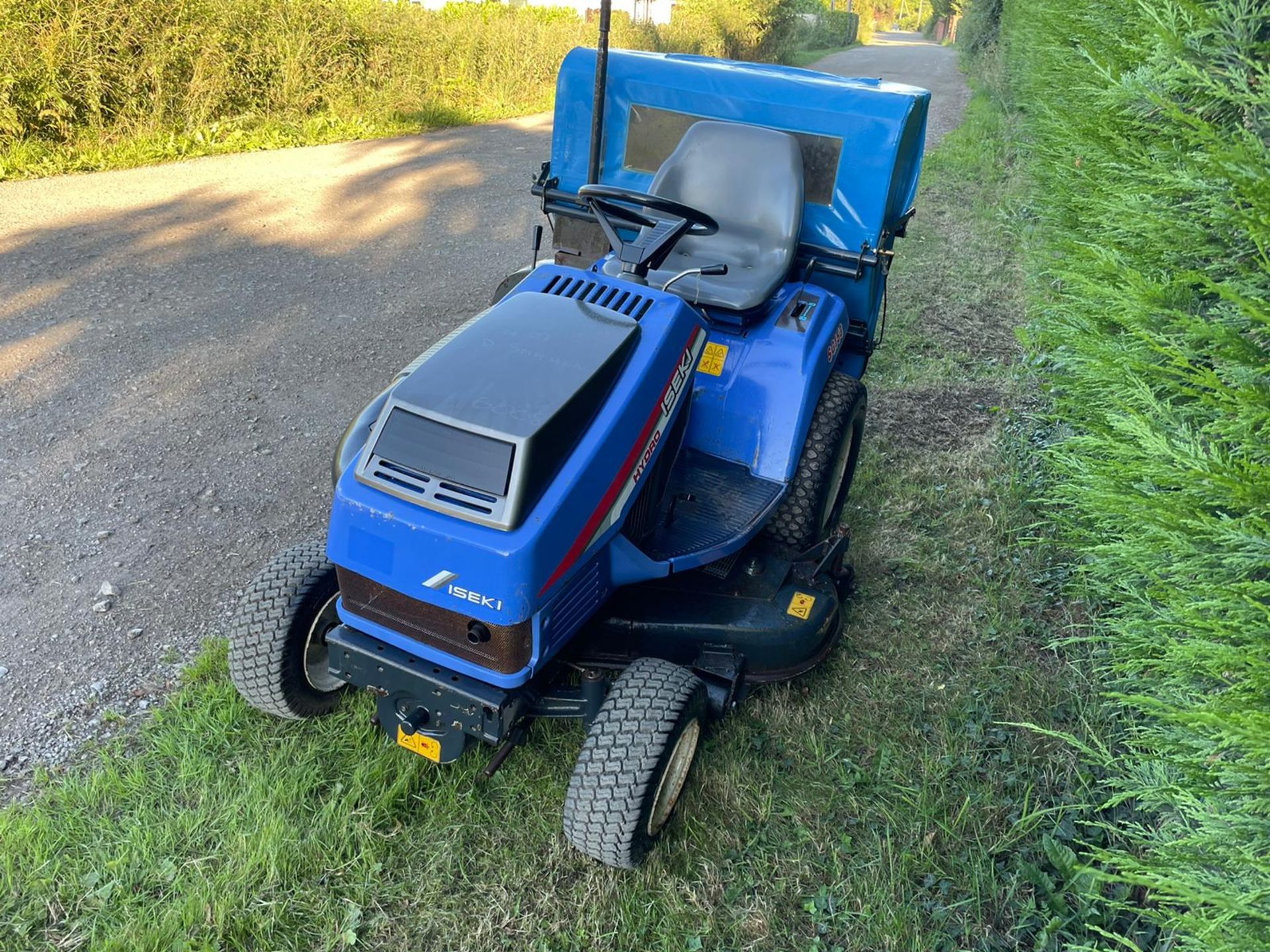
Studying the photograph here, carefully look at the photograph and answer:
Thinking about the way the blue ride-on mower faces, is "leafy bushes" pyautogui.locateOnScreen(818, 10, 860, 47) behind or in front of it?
behind

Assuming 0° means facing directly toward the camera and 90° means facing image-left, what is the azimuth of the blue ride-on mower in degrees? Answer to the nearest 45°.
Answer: approximately 45°

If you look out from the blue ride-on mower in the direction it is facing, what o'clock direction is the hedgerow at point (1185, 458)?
The hedgerow is roughly at 8 o'clock from the blue ride-on mower.

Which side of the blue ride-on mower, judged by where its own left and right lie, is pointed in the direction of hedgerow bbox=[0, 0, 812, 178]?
right

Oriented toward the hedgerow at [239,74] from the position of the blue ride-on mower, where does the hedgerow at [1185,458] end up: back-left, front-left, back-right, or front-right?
back-right

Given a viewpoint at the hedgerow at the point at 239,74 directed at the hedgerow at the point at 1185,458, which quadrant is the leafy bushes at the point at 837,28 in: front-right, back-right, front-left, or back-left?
back-left
